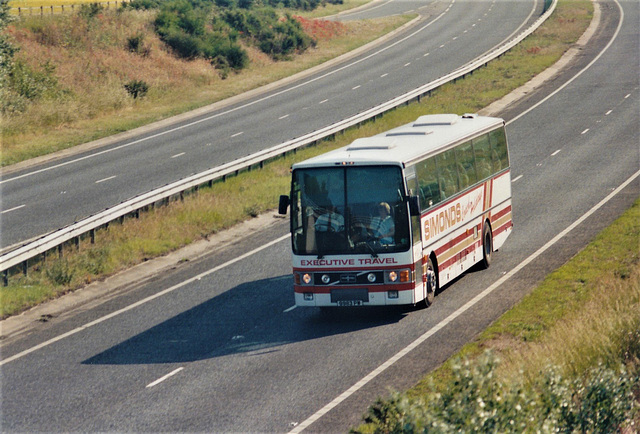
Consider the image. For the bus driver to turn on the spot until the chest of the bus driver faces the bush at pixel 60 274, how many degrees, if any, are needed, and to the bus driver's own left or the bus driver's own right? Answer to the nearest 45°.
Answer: approximately 135° to the bus driver's own right

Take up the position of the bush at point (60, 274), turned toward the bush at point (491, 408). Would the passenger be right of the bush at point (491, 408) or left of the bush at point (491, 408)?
left

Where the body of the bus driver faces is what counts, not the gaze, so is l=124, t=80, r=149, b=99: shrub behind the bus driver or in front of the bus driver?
behind

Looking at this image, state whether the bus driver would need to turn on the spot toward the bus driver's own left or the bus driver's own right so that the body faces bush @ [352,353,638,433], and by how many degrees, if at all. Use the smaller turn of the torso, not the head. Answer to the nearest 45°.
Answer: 0° — they already face it

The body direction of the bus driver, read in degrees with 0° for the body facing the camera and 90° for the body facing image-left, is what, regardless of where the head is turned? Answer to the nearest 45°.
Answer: approximately 0°
